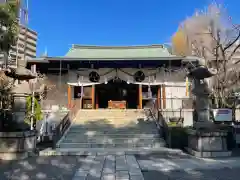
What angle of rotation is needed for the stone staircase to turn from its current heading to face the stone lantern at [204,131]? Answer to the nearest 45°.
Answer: approximately 45° to its left

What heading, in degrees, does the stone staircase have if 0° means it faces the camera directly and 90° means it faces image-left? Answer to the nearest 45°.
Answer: approximately 0°

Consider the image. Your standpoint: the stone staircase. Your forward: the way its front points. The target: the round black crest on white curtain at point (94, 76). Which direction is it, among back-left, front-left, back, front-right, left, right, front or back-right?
back

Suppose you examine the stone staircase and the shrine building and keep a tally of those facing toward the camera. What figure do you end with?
2

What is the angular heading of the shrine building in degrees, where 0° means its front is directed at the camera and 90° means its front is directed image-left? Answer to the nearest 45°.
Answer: approximately 0°
